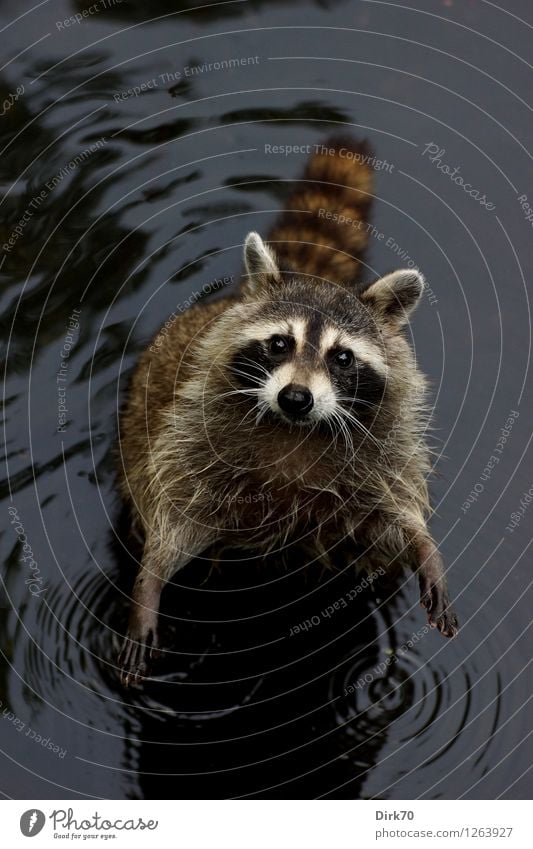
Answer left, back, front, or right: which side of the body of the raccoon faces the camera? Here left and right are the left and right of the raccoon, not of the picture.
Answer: front
